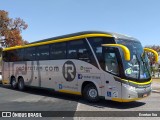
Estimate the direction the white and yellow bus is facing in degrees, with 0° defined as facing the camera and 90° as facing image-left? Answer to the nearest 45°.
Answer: approximately 315°

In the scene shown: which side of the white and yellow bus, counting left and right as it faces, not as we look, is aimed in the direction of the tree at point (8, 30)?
back
